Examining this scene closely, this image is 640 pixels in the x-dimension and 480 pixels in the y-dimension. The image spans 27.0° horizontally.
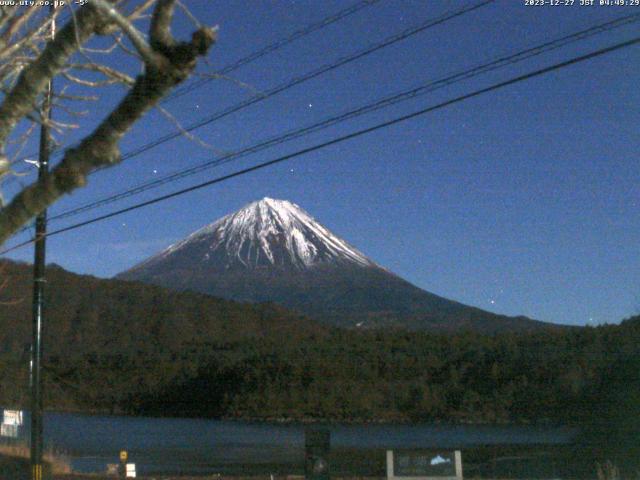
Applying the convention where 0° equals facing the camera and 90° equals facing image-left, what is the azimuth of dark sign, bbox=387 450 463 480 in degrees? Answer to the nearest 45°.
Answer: approximately 0°

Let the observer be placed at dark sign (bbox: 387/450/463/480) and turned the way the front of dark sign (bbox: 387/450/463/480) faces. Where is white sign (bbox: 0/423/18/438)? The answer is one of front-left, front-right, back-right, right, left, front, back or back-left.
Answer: back-right

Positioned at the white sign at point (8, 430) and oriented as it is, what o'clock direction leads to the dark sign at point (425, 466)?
the dark sign at point (425, 466) is roughly at 11 o'clock from the white sign at point (8, 430).

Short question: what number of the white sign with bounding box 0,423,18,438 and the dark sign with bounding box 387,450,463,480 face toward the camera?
2

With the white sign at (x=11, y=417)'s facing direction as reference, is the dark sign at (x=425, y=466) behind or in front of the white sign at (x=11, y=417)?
in front

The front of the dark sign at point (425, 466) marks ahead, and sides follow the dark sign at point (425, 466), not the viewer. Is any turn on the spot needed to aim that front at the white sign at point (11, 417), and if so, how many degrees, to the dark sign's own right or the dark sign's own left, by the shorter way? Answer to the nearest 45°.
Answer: approximately 135° to the dark sign's own right
